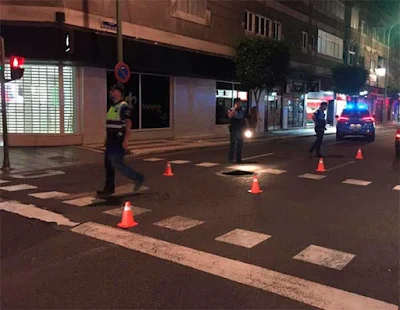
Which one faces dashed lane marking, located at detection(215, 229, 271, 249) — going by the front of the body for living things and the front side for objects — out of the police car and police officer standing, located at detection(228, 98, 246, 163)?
the police officer standing

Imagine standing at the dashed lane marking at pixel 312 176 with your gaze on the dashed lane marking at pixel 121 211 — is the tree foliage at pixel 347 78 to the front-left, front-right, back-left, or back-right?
back-right

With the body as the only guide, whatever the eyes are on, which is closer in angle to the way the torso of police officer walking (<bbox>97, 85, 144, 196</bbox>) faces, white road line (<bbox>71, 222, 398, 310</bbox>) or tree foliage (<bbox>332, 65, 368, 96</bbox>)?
the white road line
